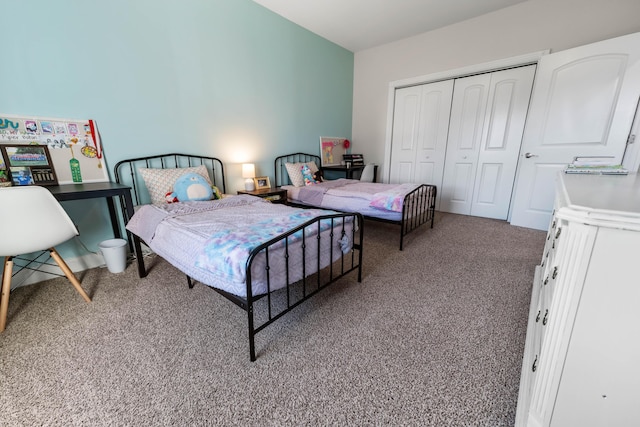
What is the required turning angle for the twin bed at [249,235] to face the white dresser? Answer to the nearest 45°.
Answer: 0° — it already faces it

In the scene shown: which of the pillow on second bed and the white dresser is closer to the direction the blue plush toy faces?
the white dresser

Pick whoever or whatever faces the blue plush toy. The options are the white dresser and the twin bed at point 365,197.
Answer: the white dresser

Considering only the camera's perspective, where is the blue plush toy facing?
facing the viewer and to the right of the viewer

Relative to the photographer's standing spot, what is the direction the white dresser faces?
facing to the left of the viewer

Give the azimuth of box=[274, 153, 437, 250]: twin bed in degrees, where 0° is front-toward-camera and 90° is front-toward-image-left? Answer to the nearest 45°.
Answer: approximately 315°
